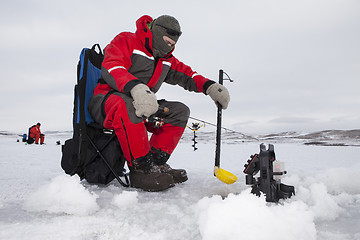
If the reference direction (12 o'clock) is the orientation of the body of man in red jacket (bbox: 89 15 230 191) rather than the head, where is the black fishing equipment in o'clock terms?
The black fishing equipment is roughly at 12 o'clock from the man in red jacket.

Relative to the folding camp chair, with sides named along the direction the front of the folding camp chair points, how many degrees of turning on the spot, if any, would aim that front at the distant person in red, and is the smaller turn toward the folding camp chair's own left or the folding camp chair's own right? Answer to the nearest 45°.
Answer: approximately 90° to the folding camp chair's own left

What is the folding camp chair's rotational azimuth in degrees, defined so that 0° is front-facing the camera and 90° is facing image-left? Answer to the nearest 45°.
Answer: approximately 270°

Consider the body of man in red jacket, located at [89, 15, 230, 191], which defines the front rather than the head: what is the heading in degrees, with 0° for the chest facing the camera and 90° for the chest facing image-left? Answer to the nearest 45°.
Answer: approximately 315°
